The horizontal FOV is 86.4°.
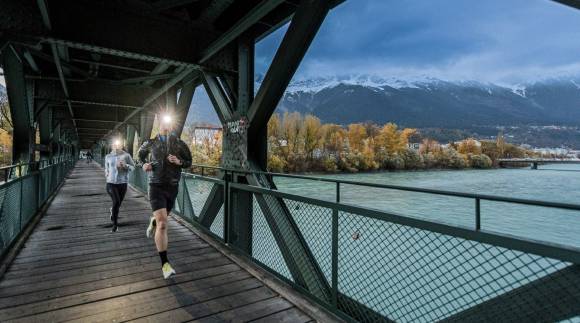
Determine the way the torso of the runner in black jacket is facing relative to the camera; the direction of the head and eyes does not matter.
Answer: toward the camera
